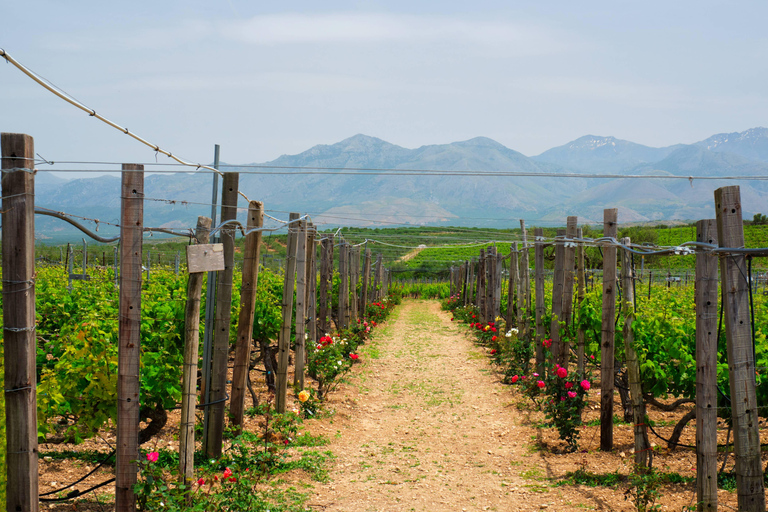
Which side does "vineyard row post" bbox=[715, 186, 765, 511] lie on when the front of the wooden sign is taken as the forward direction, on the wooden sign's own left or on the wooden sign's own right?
on the wooden sign's own left

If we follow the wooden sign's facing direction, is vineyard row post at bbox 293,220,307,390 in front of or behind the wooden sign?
behind

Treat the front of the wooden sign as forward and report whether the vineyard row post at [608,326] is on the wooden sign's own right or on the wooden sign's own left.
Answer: on the wooden sign's own left

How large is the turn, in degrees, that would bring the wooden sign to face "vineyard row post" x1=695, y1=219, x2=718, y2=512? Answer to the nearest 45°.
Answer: approximately 90° to its left

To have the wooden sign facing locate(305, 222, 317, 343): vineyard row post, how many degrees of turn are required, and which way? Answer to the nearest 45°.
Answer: approximately 180°

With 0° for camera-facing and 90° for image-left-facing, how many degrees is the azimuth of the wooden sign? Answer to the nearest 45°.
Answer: approximately 0°

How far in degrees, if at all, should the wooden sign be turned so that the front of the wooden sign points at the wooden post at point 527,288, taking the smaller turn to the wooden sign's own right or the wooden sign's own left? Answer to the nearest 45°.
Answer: approximately 135° to the wooden sign's own left
